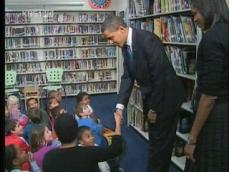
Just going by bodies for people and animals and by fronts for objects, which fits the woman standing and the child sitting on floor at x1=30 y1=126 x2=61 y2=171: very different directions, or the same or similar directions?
very different directions

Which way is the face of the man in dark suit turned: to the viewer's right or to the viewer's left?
to the viewer's left

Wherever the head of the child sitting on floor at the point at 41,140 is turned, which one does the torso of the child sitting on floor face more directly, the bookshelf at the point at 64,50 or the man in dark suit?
the man in dark suit

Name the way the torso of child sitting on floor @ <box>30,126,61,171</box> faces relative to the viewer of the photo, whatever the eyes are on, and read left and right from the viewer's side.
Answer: facing to the right of the viewer

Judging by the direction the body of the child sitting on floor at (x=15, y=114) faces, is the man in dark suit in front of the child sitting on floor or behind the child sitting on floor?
in front

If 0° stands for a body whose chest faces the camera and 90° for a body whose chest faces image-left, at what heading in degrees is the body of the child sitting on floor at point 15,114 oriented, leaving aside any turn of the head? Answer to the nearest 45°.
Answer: approximately 315°

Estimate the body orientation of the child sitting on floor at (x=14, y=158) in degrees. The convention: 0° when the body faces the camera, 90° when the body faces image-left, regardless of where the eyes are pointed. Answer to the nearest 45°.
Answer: approximately 270°

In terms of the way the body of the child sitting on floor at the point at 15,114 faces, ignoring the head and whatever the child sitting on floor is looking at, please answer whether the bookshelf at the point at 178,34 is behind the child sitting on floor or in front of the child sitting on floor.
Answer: in front

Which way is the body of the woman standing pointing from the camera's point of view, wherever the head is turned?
to the viewer's left

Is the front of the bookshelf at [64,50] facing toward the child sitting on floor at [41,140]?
yes

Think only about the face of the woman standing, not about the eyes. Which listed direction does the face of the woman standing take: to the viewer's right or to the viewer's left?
to the viewer's left
